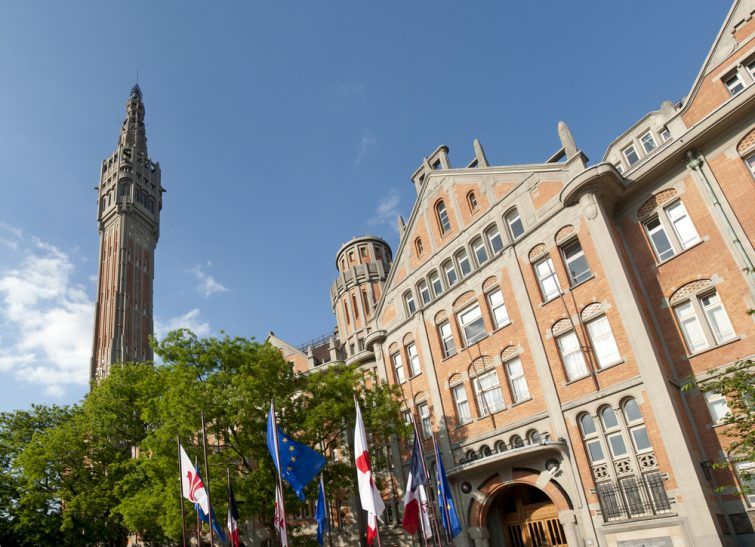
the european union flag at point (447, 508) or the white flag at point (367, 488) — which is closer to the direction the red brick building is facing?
the white flag

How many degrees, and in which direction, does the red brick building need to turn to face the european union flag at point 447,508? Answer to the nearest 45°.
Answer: approximately 45° to its right

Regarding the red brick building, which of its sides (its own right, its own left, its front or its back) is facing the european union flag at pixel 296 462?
front

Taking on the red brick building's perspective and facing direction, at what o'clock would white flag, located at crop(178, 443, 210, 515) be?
The white flag is roughly at 1 o'clock from the red brick building.

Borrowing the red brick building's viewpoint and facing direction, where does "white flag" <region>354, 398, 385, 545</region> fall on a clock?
The white flag is roughly at 12 o'clock from the red brick building.

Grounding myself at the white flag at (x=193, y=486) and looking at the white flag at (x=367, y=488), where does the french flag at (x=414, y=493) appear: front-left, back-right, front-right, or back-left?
front-left

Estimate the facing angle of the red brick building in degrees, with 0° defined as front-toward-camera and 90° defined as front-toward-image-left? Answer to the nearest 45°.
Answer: approximately 45°

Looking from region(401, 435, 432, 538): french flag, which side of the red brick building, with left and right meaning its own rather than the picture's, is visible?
front

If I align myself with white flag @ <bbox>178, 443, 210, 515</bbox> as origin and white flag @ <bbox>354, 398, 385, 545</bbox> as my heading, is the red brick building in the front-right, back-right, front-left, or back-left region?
front-left

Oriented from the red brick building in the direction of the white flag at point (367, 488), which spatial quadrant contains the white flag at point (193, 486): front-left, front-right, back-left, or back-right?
front-right
